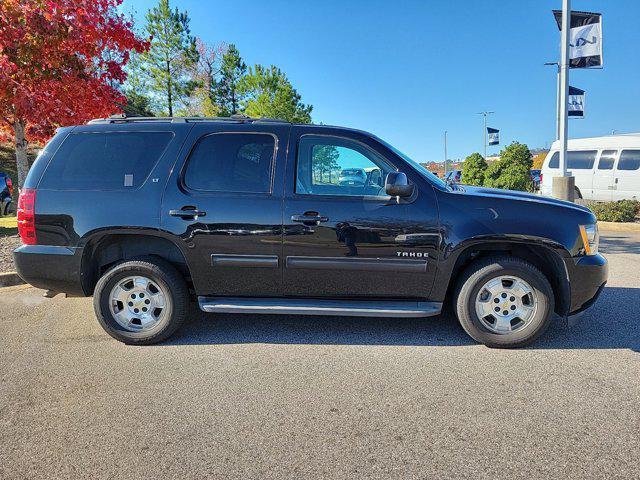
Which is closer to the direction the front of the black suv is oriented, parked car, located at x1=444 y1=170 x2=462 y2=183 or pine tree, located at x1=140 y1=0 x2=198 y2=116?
the parked car

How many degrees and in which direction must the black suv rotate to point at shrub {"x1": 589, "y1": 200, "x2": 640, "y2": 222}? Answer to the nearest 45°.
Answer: approximately 45° to its left

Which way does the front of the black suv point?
to the viewer's right

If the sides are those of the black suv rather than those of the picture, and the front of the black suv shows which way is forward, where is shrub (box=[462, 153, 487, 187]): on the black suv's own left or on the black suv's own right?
on the black suv's own left
